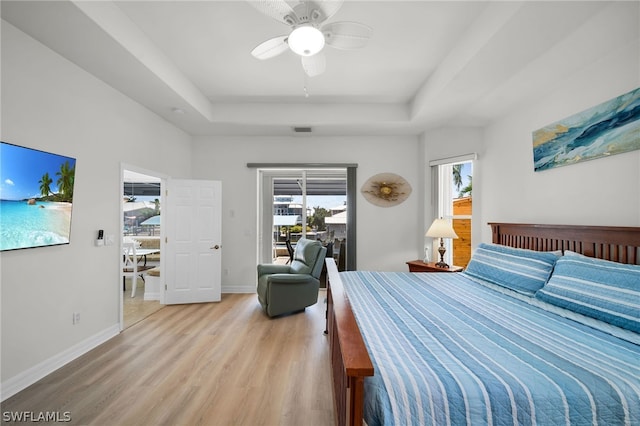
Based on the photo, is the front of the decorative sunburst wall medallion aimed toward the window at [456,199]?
no

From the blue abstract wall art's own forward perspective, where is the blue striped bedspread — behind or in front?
in front

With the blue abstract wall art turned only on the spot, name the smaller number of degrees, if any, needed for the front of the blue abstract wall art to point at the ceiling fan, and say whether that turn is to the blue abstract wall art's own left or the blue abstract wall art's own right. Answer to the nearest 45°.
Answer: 0° — it already faces it

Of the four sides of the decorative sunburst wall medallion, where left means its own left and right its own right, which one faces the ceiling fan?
front

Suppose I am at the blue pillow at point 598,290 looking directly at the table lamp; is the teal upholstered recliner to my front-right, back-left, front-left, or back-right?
front-left

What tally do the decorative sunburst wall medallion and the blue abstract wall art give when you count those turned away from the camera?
0

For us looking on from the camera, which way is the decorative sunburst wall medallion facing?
facing the viewer

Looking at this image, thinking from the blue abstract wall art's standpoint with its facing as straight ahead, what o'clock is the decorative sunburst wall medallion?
The decorative sunburst wall medallion is roughly at 2 o'clock from the blue abstract wall art.

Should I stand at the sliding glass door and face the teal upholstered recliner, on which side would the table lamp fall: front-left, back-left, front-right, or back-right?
front-left

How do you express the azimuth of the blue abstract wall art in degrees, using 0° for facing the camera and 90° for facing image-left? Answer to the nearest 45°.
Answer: approximately 45°

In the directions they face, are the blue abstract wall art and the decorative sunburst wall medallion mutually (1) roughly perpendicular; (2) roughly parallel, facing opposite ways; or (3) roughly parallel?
roughly perpendicular

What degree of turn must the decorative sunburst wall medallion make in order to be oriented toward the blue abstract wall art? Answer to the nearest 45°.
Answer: approximately 45° to its left

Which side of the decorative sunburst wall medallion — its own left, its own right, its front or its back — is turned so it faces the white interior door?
right

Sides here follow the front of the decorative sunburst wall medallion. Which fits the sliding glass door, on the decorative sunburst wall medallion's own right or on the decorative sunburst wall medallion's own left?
on the decorative sunburst wall medallion's own right

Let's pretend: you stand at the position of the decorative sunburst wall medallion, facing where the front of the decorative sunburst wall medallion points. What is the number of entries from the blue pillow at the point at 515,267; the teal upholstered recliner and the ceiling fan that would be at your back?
0

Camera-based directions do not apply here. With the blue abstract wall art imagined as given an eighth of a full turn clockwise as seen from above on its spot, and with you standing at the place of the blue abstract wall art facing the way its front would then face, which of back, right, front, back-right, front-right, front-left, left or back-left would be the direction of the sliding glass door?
front

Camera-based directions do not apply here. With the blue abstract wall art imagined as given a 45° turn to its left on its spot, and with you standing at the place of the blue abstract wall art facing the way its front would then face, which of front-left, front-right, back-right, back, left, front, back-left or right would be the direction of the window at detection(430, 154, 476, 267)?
back-right

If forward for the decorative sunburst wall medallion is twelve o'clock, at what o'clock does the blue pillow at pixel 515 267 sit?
The blue pillow is roughly at 11 o'clock from the decorative sunburst wall medallion.

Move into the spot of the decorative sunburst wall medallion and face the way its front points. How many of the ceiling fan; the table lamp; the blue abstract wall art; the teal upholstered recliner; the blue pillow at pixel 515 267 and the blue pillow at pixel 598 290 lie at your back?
0
